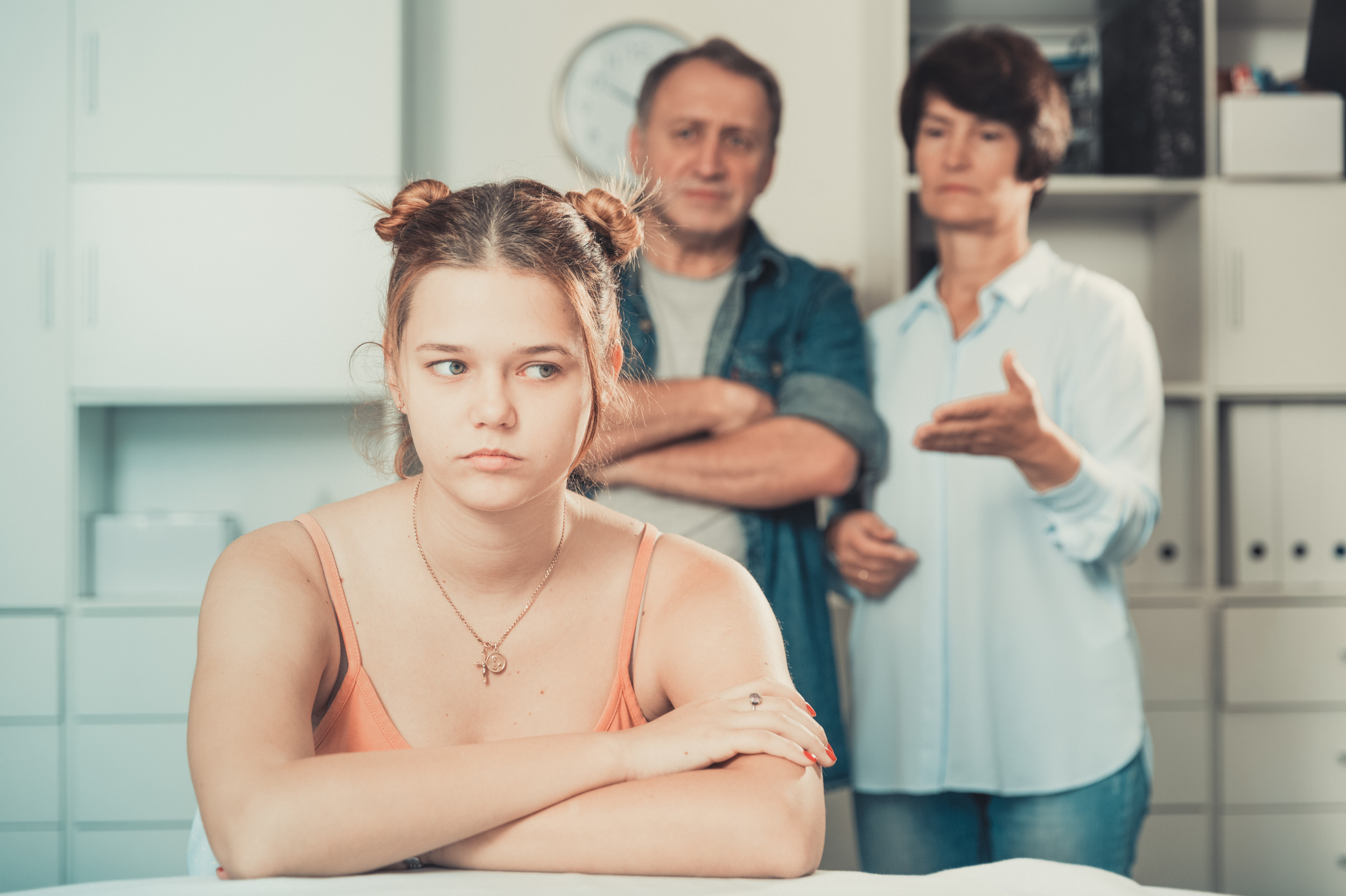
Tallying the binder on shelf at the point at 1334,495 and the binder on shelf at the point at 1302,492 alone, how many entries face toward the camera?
2

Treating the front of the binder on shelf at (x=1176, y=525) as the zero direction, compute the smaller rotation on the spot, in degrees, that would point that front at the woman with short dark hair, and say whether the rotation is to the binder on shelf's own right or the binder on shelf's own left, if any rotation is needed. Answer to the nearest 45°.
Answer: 0° — it already faces them

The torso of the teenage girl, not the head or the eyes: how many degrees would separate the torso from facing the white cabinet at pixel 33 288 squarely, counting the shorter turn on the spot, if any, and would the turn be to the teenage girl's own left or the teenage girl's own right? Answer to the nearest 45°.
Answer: approximately 135° to the teenage girl's own right

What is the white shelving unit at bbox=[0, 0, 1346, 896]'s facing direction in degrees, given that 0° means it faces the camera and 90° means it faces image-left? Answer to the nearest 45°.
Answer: approximately 0°
